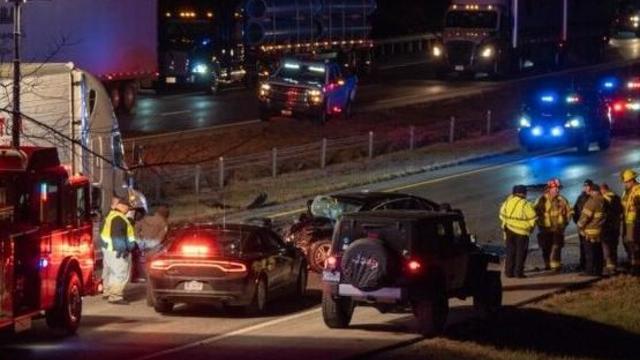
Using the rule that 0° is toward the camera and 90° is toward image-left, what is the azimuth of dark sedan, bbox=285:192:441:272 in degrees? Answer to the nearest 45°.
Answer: approximately 45°

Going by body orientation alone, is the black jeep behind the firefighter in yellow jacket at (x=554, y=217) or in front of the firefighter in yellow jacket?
in front

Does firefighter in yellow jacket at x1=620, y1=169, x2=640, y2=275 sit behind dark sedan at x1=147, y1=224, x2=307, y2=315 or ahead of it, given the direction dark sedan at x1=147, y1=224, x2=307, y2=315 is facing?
ahead

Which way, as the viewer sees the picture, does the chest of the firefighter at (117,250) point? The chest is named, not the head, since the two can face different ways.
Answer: to the viewer's right

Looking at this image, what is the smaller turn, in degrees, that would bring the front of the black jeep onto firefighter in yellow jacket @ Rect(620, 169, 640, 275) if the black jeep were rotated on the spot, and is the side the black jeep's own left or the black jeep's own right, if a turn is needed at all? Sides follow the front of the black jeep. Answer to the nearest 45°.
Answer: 0° — it already faces them

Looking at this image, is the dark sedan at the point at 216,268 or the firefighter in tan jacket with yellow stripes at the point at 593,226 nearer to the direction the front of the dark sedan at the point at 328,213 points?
the dark sedan

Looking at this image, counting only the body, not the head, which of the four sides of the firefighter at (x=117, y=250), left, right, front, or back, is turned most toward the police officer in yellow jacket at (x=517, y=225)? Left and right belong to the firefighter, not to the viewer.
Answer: front

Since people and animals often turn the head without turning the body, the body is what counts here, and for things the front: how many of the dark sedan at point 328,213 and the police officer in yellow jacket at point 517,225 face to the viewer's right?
0

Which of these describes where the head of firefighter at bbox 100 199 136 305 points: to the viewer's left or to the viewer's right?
to the viewer's right

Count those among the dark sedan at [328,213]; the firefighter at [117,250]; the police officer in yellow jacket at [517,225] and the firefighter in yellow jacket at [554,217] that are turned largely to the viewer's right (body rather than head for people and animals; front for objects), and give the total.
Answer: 1

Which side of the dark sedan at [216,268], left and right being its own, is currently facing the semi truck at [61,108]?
left

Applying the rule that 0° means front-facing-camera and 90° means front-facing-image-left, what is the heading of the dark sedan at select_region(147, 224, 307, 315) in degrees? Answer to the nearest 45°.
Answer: approximately 225°
